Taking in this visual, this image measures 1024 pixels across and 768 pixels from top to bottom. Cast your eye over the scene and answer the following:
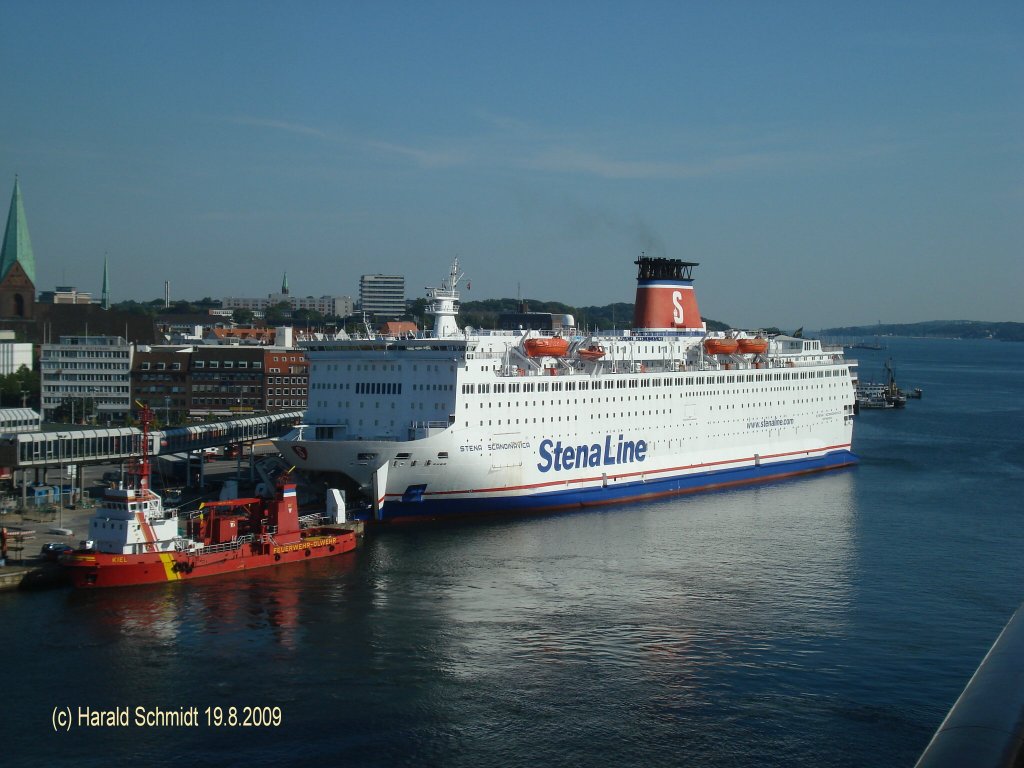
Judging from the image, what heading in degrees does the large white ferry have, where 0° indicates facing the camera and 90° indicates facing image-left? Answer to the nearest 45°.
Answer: approximately 45°

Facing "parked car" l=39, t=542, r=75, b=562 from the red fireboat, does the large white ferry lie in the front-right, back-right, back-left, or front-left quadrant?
back-right

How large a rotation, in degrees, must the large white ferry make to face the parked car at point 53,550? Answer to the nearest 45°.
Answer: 0° — it already faces it

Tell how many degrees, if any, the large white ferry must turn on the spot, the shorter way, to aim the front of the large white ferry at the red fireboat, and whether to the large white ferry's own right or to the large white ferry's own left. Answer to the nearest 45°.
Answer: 0° — it already faces it
